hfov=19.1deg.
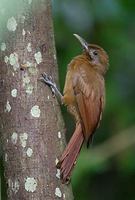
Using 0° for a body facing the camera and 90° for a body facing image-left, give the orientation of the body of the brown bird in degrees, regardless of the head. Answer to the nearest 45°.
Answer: approximately 90°
